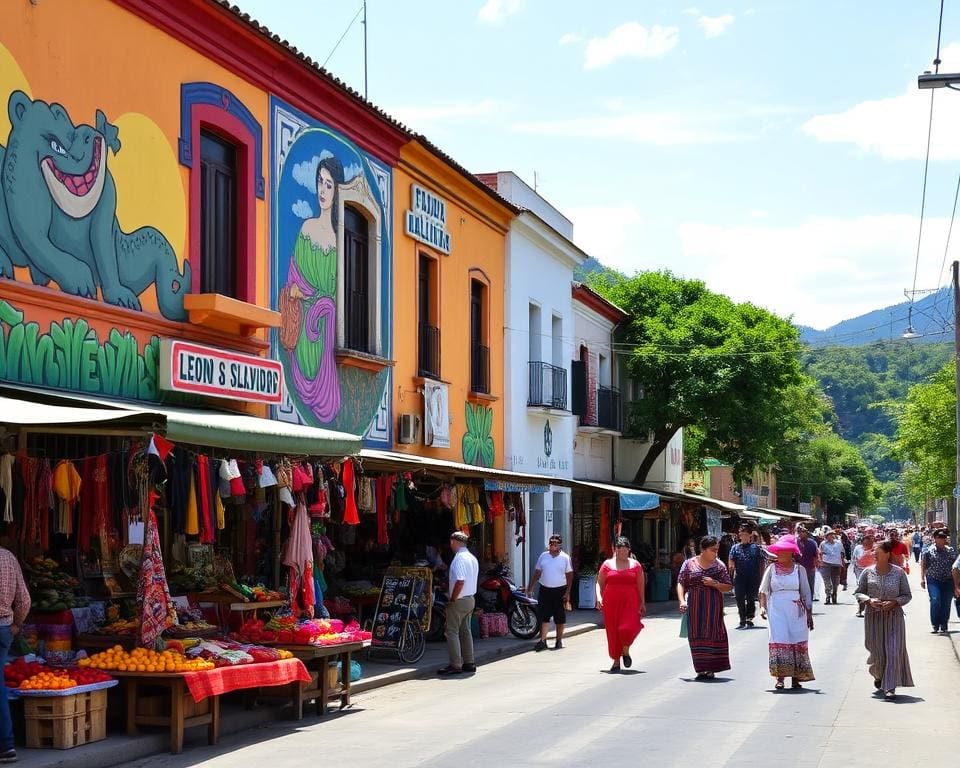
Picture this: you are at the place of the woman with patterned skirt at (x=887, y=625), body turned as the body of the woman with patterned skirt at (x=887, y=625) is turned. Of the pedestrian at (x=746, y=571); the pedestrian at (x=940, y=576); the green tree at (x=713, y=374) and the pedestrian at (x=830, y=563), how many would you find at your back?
4

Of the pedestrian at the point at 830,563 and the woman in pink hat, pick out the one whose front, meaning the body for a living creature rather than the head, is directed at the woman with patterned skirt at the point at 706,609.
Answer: the pedestrian

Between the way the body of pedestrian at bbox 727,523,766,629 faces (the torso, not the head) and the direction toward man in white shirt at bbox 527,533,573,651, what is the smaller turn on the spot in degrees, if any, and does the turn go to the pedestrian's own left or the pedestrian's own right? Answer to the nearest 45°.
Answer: approximately 45° to the pedestrian's own right

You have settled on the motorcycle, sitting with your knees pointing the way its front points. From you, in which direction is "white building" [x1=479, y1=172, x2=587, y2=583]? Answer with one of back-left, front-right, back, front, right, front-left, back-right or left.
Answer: back-left

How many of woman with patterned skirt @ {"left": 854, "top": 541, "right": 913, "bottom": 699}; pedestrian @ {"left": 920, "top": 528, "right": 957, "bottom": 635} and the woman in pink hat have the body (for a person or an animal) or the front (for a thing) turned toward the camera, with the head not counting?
3

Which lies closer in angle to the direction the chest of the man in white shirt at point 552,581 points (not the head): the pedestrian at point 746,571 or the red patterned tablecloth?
the red patterned tablecloth

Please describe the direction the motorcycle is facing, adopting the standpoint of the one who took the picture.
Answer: facing the viewer and to the right of the viewer

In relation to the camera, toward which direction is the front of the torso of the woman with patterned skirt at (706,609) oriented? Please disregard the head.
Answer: toward the camera

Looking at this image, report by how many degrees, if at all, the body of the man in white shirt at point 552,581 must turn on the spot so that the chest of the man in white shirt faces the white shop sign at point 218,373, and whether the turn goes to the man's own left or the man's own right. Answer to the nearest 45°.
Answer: approximately 45° to the man's own right

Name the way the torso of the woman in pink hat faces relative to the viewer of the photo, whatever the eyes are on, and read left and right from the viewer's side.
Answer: facing the viewer

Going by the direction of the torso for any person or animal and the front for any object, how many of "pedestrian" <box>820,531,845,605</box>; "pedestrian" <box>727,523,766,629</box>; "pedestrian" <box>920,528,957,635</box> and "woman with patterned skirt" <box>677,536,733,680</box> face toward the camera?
4

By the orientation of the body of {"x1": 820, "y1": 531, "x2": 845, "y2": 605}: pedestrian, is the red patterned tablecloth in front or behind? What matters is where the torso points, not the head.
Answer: in front

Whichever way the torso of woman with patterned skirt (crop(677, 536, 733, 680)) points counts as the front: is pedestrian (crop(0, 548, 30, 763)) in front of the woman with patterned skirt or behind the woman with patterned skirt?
in front
